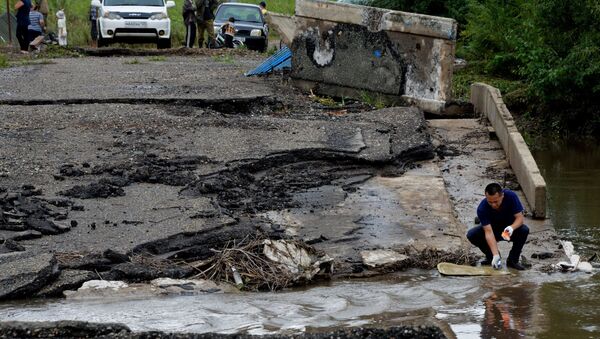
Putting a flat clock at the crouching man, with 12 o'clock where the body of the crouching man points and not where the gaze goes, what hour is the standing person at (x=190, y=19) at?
The standing person is roughly at 5 o'clock from the crouching man.

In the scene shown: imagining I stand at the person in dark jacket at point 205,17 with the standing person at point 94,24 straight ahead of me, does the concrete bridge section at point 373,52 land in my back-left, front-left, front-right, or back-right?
back-left

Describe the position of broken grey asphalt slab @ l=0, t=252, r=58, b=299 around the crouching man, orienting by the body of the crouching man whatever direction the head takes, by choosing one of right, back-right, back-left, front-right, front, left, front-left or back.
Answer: front-right

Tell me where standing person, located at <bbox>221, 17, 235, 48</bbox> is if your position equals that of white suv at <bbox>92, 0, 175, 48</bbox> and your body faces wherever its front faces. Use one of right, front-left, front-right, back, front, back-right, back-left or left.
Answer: left

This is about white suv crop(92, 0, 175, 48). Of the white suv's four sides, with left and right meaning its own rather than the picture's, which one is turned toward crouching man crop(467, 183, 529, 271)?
front

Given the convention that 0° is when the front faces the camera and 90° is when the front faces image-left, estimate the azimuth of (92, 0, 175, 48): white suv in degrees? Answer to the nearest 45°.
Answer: approximately 0°

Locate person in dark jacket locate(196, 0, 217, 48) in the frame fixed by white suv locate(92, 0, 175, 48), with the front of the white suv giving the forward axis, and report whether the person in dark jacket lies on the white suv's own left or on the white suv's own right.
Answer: on the white suv's own left
